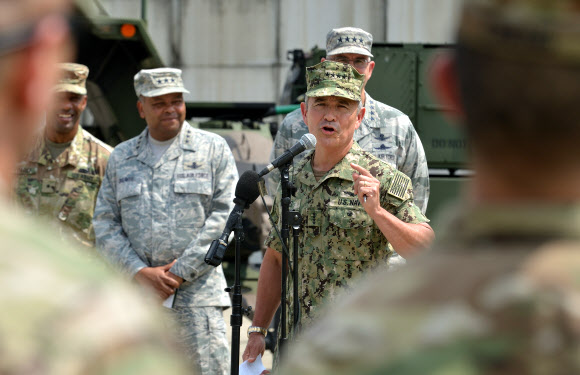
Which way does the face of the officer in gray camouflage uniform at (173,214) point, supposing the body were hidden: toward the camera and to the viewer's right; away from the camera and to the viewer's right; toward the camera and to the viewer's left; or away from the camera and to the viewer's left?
toward the camera and to the viewer's right

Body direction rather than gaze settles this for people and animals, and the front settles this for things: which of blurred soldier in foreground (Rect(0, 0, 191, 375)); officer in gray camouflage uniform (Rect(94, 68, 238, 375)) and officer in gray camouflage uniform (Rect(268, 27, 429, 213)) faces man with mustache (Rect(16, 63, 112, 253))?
the blurred soldier in foreground

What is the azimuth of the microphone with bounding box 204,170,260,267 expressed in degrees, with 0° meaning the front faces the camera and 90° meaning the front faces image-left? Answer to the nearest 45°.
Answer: approximately 270°

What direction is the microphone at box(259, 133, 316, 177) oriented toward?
to the viewer's right

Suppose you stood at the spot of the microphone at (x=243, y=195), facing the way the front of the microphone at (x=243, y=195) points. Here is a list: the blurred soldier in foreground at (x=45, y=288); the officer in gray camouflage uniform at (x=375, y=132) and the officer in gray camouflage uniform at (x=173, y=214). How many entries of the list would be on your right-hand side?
1

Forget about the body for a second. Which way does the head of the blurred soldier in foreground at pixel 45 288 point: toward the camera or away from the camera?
away from the camera

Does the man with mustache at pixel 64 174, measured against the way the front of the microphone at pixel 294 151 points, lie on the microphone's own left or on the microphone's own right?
on the microphone's own left

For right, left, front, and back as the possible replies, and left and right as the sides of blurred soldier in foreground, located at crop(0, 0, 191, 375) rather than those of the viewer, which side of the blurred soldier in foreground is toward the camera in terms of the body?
back

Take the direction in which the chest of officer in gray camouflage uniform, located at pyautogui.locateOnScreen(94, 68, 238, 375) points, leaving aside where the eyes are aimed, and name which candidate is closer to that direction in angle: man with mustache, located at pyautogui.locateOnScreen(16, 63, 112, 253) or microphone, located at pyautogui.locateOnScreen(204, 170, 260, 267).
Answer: the microphone

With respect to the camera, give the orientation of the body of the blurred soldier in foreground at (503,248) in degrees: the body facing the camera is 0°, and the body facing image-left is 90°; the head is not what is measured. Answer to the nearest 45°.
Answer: approximately 180°

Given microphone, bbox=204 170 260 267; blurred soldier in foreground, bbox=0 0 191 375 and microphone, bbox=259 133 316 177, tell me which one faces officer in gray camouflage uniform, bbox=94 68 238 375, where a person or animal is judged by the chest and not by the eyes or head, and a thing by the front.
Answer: the blurred soldier in foreground

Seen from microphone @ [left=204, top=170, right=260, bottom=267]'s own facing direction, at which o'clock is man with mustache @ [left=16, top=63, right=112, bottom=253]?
The man with mustache is roughly at 8 o'clock from the microphone.

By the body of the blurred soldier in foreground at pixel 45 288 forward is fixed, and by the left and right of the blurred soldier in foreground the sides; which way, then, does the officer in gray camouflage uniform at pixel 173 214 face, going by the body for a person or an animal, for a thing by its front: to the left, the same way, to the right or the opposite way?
the opposite way

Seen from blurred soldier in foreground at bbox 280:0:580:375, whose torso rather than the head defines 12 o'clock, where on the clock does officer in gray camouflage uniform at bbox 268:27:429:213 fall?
The officer in gray camouflage uniform is roughly at 12 o'clock from the blurred soldier in foreground.
